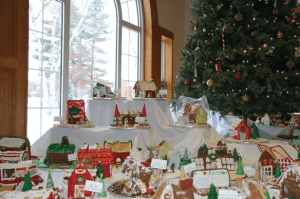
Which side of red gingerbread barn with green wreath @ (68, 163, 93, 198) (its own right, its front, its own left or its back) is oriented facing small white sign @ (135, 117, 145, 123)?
back

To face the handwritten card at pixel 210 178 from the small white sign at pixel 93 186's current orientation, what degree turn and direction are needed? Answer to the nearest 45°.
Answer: approximately 90° to its left

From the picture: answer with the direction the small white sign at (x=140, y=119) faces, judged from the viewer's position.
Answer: facing the viewer

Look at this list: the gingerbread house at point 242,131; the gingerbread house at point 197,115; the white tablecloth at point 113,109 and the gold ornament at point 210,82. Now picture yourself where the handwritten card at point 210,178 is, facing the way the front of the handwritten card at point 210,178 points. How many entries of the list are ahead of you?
0

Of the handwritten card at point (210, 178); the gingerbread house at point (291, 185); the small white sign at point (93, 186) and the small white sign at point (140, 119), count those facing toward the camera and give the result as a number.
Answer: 4

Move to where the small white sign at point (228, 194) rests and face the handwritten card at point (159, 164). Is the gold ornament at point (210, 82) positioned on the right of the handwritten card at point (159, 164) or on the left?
right

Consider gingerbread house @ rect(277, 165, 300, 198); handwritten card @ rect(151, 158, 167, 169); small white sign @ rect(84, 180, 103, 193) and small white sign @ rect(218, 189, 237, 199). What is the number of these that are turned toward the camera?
4

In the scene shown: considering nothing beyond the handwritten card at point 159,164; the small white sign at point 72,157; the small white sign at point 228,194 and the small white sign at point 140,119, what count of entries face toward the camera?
4

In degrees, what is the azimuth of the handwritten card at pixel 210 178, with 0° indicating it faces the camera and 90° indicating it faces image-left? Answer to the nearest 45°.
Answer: approximately 0°

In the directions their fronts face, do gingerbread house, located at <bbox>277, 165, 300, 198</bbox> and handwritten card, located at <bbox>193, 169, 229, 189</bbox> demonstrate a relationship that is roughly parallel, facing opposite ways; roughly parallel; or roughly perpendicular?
roughly parallel

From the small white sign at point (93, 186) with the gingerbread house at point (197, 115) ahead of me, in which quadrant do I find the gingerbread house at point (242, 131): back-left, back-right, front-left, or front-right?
front-right

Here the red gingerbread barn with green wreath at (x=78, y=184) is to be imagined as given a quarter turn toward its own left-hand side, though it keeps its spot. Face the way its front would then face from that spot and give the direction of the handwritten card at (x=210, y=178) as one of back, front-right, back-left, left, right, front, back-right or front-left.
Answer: front

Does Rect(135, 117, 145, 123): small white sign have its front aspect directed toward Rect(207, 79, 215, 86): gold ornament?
no

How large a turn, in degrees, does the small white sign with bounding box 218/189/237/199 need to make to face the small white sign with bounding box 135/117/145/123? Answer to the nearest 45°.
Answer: approximately 135° to its right

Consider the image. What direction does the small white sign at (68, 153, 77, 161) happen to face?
toward the camera

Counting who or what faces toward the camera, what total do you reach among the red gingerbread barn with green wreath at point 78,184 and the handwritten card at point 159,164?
2

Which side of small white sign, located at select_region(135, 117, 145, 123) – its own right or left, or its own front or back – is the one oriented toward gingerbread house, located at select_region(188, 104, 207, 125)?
left

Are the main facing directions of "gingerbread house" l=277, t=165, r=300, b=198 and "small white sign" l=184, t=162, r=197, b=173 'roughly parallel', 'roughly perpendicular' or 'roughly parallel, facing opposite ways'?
roughly parallel

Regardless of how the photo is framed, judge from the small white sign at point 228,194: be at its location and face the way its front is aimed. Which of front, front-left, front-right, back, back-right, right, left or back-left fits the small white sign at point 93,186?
right

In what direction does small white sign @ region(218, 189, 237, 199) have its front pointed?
toward the camera
